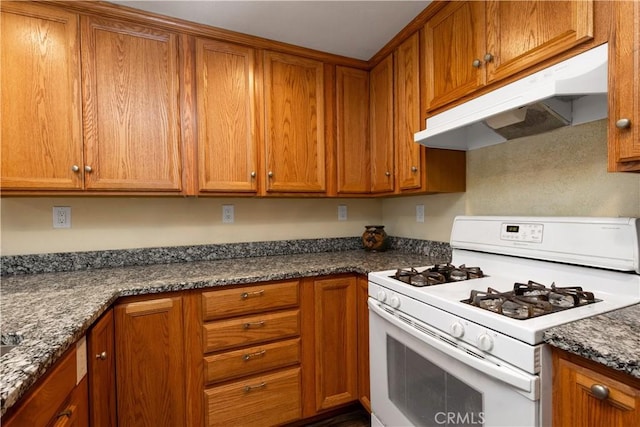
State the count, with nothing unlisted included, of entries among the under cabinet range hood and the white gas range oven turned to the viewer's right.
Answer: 0

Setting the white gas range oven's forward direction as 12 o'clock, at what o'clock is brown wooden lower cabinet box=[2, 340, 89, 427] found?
The brown wooden lower cabinet is roughly at 12 o'clock from the white gas range oven.

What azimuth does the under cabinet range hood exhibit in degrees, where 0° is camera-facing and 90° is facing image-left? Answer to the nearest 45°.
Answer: approximately 45°

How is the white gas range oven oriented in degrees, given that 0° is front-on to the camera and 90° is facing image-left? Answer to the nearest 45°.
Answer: approximately 45°

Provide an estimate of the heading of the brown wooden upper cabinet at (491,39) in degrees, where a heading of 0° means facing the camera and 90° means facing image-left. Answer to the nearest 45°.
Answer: approximately 45°

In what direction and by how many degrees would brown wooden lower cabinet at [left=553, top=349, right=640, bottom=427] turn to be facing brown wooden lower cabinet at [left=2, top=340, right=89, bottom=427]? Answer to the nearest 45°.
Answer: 0° — it already faces it
